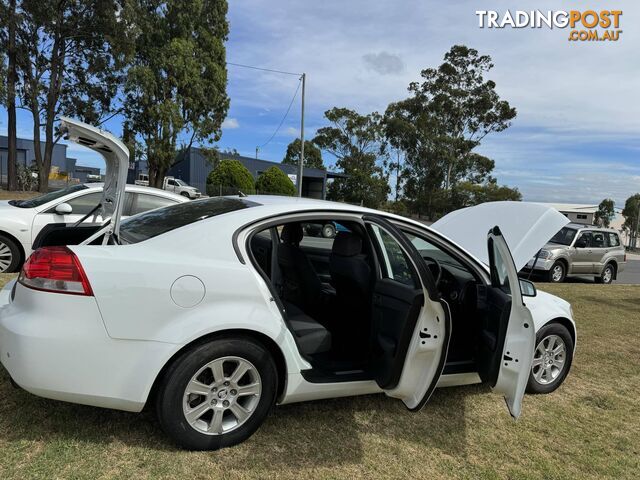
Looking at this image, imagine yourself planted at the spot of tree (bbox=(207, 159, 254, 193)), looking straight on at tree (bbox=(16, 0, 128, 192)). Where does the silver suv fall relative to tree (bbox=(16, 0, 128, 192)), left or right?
left

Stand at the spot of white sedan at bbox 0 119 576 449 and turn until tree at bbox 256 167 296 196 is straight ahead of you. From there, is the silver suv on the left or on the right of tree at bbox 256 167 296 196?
right

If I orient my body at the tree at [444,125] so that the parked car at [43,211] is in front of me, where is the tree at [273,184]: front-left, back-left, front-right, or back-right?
front-right

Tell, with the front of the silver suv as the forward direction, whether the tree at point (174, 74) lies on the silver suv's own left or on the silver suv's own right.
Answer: on the silver suv's own right

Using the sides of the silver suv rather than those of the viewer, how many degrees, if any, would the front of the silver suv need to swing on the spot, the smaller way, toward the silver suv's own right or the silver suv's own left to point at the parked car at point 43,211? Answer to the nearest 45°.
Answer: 0° — it already faces it

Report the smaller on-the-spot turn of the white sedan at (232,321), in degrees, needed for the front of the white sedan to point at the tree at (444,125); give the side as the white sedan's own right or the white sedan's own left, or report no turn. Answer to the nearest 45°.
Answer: approximately 45° to the white sedan's own left

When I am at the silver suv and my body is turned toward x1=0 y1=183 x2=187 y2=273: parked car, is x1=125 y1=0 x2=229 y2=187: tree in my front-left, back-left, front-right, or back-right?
front-right

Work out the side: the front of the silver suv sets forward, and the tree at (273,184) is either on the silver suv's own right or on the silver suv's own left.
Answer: on the silver suv's own right

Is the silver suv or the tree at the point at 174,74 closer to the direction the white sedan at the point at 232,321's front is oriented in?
the silver suv

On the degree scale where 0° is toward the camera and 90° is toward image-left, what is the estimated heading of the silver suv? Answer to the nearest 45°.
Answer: approximately 45°

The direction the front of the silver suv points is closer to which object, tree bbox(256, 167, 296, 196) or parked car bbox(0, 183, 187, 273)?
the parked car

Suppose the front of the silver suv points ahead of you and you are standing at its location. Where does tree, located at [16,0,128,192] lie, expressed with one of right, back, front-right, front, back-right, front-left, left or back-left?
front-right

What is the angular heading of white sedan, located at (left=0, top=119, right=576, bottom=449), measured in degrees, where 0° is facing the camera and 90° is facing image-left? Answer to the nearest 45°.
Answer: approximately 225°

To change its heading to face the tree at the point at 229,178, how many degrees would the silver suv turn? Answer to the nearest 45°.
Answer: approximately 90° to its right
